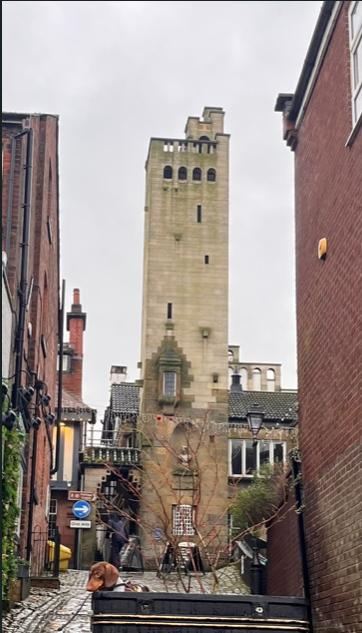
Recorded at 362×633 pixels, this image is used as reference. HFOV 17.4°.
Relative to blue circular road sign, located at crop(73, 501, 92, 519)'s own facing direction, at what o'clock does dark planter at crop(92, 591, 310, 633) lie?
The dark planter is roughly at 12 o'clock from the blue circular road sign.

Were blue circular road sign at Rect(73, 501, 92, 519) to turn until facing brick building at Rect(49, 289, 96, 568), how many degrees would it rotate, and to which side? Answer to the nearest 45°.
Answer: approximately 180°

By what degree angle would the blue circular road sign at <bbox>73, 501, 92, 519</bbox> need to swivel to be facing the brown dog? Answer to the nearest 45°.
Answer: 0° — it already faces it

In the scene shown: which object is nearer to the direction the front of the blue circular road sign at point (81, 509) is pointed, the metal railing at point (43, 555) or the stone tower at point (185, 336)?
the metal railing

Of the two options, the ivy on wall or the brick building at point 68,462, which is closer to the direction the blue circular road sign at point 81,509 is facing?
the ivy on wall

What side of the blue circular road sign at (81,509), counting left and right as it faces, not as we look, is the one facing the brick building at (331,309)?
front

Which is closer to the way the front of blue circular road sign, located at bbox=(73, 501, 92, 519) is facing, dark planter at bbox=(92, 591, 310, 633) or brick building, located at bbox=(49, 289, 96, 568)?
the dark planter

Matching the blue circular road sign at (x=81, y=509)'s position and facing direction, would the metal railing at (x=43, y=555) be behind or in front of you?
in front

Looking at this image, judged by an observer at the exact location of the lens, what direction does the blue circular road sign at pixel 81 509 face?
facing the viewer
